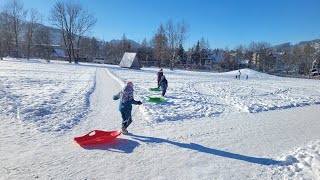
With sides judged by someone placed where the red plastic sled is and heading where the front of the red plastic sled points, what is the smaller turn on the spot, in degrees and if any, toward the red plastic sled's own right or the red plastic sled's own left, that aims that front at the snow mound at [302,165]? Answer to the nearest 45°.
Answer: approximately 45° to the red plastic sled's own right

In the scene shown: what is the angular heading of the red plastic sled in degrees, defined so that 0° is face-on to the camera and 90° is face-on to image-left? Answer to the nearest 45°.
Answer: approximately 270°
